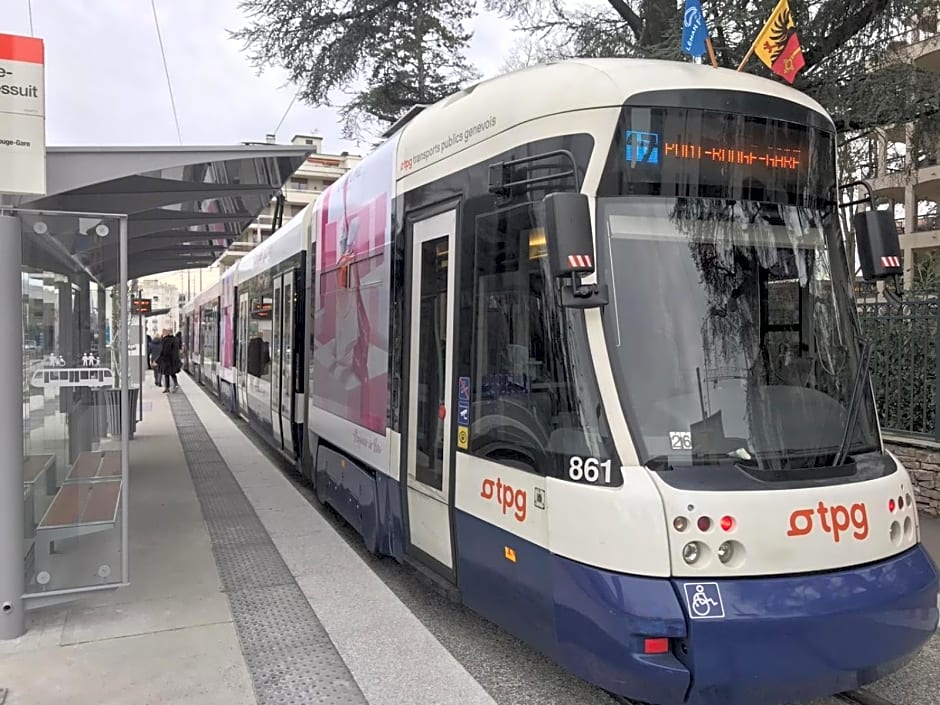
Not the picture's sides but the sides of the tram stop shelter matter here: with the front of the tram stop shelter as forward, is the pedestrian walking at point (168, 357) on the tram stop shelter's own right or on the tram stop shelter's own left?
on the tram stop shelter's own left

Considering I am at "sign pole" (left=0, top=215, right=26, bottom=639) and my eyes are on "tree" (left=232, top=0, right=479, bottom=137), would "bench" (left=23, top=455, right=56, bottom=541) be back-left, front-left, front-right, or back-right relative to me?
front-left

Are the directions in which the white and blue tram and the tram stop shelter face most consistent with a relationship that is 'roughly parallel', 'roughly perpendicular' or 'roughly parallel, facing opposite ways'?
roughly perpendicular

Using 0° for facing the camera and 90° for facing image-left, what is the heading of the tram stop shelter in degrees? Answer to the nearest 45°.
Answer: approximately 270°

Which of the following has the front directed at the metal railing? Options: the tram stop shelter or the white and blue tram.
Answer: the tram stop shelter

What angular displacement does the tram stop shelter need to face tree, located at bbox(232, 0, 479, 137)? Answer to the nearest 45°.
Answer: approximately 45° to its left

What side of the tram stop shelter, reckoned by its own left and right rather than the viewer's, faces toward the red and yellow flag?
front

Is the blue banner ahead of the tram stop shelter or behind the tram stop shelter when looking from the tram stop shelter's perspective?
ahead

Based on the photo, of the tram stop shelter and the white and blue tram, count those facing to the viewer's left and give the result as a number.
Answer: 0

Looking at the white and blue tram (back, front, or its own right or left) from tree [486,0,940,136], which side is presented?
left

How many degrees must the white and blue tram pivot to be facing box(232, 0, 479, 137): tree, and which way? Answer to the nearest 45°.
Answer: approximately 135° to its left

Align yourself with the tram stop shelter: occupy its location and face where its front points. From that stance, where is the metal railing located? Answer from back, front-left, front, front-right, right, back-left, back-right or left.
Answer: front

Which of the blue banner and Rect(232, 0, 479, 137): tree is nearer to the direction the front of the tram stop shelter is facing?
the blue banner

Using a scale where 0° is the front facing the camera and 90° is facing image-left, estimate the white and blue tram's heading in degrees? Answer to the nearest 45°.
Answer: approximately 315°
